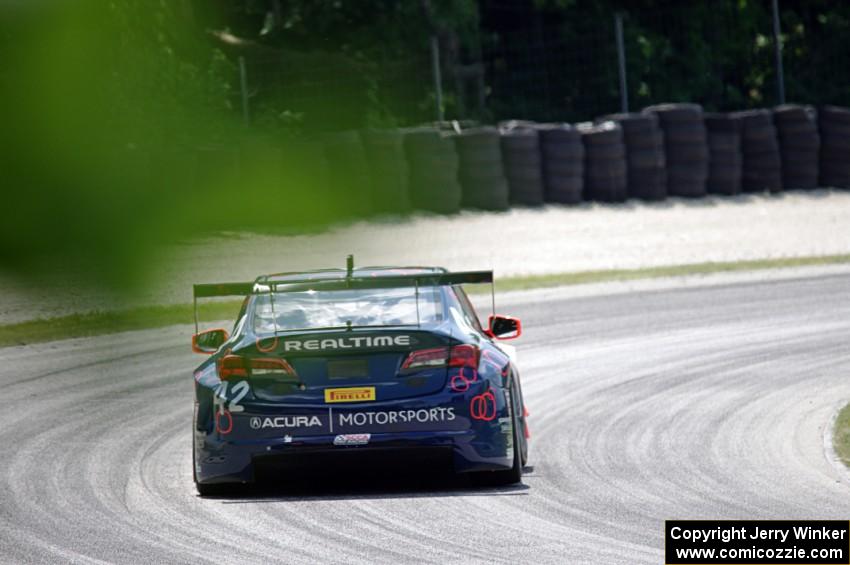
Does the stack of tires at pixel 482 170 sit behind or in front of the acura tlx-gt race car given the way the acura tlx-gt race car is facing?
in front

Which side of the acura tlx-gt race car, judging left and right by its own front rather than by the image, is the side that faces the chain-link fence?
front

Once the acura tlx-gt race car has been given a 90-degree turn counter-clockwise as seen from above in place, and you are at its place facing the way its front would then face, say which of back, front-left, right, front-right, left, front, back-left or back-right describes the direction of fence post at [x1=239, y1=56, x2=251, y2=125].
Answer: right

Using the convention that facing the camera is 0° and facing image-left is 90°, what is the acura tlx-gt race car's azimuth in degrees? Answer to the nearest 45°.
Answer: approximately 180°

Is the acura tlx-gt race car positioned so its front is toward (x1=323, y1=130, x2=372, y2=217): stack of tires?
yes

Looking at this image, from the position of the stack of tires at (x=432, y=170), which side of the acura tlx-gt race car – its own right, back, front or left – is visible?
front

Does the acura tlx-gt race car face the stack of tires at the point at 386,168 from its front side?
yes
